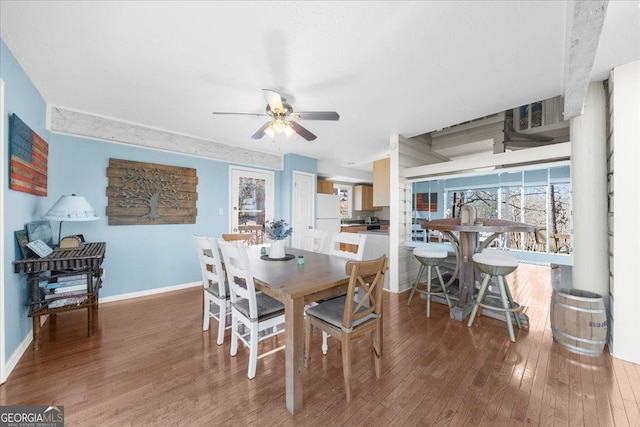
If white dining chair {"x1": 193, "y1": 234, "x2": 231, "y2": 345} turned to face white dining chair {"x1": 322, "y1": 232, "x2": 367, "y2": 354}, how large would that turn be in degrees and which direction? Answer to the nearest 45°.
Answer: approximately 45° to its right

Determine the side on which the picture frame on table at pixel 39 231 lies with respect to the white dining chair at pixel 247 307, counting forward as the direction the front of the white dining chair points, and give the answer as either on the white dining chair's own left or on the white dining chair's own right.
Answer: on the white dining chair's own left

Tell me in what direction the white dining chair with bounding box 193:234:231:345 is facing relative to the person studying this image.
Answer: facing away from the viewer and to the right of the viewer

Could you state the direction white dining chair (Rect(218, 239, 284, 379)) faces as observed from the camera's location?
facing away from the viewer and to the right of the viewer

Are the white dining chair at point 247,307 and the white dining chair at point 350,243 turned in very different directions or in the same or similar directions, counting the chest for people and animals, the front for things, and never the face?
very different directions

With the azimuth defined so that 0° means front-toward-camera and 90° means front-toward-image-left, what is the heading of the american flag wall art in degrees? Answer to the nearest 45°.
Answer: approximately 315°
